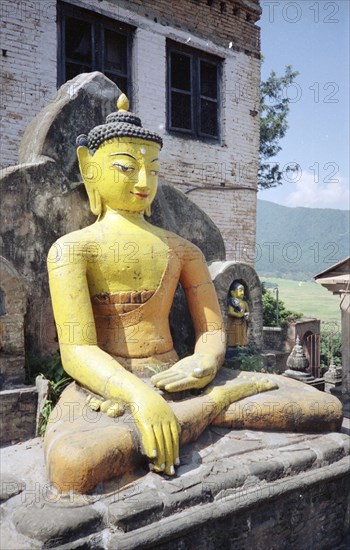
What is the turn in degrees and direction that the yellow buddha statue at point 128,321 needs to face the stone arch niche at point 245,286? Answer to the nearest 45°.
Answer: approximately 90° to its left

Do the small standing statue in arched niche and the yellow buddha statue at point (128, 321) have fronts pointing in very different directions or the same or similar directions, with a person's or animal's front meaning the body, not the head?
same or similar directions

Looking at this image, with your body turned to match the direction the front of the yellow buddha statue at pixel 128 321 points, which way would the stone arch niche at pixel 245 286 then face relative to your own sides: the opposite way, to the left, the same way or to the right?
the same way

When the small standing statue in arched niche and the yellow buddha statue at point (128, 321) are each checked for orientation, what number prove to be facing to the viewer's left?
0

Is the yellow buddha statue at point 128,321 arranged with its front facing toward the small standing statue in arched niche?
no

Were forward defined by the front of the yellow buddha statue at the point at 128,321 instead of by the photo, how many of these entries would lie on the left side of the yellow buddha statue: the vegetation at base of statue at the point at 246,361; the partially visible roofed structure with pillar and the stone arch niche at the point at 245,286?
3

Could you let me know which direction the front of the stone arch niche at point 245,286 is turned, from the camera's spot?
facing the viewer and to the right of the viewer

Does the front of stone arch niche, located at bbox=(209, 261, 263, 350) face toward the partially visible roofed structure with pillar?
no

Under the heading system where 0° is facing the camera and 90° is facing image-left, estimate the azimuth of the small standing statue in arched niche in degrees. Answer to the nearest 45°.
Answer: approximately 315°

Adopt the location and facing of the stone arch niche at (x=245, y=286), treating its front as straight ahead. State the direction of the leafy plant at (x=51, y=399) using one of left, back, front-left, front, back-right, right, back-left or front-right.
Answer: right

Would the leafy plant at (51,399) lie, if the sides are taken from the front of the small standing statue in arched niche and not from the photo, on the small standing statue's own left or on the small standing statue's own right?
on the small standing statue's own right

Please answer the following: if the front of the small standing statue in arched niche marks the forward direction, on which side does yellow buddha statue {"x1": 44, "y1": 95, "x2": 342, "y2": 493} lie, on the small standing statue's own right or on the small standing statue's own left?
on the small standing statue's own right

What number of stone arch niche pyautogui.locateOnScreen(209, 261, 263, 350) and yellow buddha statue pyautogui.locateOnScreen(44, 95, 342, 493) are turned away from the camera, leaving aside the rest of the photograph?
0

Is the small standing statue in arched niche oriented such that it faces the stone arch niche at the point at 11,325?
no

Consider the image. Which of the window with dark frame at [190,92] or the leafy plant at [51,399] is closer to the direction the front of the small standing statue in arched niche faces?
the leafy plant
